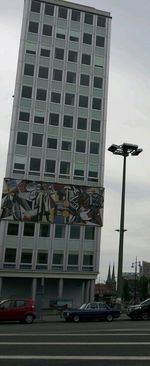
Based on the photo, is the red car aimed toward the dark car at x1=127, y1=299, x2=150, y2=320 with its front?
no

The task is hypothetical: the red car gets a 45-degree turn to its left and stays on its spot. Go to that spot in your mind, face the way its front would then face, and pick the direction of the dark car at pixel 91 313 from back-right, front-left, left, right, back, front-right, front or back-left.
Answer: back-left

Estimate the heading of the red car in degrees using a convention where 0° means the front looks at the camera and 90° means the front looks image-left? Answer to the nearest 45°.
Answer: approximately 90°
